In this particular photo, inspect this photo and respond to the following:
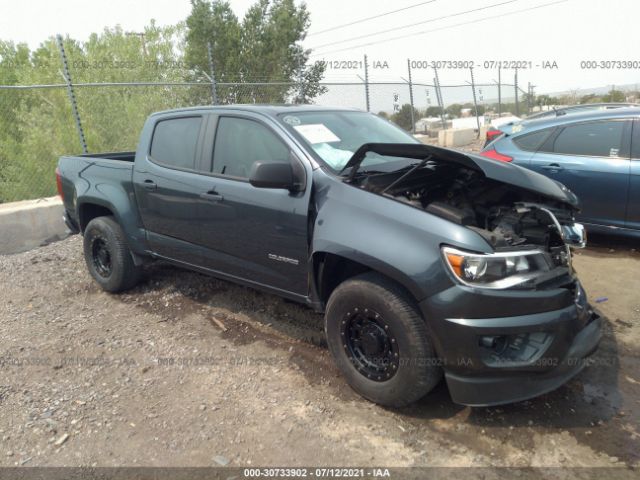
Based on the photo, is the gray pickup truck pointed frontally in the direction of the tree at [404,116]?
no

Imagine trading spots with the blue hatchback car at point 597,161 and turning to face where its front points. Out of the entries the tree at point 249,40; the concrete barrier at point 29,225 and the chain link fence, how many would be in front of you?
0

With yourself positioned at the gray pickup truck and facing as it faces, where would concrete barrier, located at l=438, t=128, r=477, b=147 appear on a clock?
The concrete barrier is roughly at 8 o'clock from the gray pickup truck.

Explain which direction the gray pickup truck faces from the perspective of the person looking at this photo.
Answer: facing the viewer and to the right of the viewer

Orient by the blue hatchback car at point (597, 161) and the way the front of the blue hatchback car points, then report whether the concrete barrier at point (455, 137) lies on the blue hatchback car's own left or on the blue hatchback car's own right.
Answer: on the blue hatchback car's own left

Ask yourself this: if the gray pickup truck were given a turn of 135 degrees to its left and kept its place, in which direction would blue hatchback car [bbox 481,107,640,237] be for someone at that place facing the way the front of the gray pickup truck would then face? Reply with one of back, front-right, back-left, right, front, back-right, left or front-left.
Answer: front-right

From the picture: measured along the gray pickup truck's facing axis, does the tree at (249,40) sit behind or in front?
behind

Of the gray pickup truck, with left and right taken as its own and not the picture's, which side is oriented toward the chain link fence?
back

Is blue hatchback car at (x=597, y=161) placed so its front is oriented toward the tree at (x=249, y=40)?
no

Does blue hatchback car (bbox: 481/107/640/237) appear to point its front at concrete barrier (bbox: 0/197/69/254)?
no

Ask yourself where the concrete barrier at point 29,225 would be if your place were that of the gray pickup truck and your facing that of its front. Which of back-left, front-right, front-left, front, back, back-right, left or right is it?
back

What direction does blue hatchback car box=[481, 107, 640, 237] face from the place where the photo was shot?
facing to the right of the viewer
